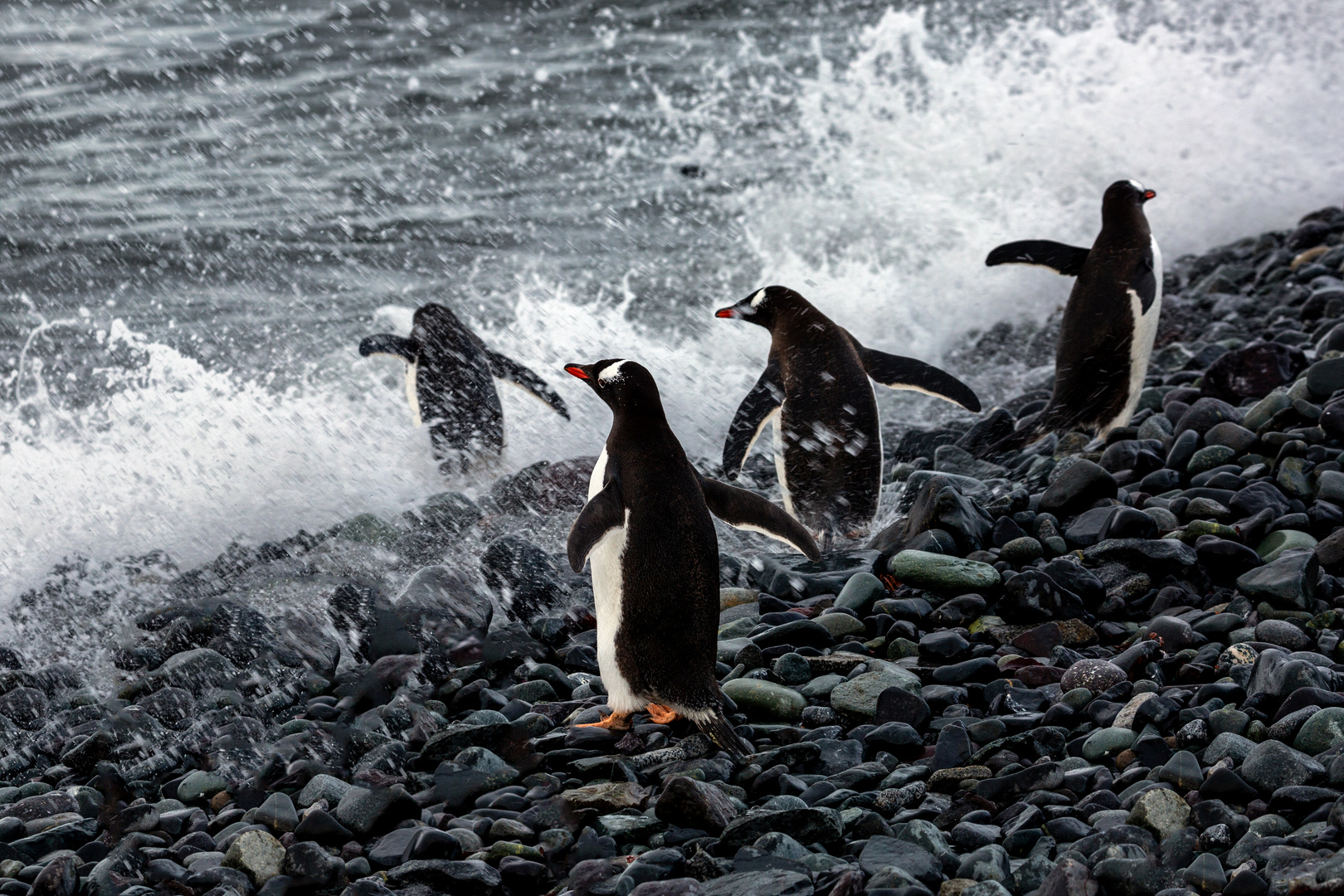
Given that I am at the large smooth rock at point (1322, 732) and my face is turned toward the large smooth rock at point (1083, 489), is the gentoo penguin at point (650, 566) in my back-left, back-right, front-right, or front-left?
front-left

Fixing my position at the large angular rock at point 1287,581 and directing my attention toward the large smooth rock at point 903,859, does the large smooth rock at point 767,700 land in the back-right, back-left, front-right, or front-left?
front-right

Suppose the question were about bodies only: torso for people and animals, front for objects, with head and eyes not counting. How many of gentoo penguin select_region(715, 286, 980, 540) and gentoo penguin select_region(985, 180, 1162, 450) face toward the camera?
0

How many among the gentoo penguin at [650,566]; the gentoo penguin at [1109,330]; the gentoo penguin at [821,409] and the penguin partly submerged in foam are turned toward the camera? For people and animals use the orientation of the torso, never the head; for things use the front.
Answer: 0

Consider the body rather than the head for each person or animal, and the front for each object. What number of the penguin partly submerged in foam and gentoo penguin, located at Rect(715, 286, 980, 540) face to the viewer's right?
0

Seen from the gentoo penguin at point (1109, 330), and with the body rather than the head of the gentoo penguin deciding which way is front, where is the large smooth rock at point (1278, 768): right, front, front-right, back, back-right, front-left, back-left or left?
back-right

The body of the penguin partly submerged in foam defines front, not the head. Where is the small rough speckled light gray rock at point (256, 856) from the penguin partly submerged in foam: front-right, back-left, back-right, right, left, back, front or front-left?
back-left

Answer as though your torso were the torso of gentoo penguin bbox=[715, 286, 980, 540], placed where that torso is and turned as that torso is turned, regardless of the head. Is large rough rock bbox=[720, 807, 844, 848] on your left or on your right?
on your left

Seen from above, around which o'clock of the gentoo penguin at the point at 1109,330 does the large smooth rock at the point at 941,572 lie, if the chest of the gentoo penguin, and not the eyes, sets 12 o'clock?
The large smooth rock is roughly at 5 o'clock from the gentoo penguin.

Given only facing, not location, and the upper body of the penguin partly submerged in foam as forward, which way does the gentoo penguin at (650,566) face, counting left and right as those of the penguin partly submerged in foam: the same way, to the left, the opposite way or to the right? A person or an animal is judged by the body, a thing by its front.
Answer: the same way

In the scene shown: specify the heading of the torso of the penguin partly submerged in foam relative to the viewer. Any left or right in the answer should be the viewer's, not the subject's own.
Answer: facing away from the viewer and to the left of the viewer

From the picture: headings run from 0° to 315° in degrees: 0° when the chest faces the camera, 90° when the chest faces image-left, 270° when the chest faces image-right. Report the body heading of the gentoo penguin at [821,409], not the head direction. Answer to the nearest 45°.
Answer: approximately 135°

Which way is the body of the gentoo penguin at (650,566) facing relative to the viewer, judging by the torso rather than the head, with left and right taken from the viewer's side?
facing away from the viewer and to the left of the viewer

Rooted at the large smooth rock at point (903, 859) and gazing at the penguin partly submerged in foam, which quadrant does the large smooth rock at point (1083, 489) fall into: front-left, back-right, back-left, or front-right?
front-right

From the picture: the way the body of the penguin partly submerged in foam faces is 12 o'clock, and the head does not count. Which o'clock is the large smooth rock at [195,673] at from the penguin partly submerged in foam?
The large smooth rock is roughly at 8 o'clock from the penguin partly submerged in foam.

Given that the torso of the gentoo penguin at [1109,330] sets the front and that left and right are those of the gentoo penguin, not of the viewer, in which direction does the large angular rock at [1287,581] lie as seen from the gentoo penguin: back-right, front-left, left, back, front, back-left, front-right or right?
back-right
